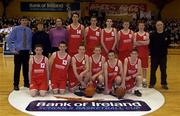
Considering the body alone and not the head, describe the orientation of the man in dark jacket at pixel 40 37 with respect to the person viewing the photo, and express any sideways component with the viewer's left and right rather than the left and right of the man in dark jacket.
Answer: facing the viewer

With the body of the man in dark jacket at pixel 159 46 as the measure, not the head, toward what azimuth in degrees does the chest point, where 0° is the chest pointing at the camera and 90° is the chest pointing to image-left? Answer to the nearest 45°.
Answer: approximately 0°

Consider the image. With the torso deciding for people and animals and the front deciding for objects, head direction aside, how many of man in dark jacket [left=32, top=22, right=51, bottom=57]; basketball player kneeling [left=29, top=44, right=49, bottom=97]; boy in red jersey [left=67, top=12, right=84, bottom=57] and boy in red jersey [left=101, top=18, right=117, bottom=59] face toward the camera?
4

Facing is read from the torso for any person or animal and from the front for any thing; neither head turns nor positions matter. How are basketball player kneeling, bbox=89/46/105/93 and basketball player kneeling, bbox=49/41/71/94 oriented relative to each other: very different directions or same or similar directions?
same or similar directions

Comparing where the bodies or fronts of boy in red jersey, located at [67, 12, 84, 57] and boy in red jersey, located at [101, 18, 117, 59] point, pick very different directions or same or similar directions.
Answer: same or similar directions

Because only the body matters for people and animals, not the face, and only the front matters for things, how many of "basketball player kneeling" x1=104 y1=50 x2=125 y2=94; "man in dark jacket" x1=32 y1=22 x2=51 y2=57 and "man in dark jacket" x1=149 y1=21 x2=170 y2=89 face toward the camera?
3

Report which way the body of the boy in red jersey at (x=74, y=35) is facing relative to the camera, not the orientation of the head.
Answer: toward the camera

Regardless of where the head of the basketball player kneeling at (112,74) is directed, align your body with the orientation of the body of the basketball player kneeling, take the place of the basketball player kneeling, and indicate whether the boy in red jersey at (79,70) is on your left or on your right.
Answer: on your right

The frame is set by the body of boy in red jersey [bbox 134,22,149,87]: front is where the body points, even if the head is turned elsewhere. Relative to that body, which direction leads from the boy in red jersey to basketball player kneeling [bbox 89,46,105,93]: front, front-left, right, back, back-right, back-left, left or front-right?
front-right

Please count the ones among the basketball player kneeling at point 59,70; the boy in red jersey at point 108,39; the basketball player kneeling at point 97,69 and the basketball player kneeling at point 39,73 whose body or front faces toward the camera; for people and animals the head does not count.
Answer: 4
